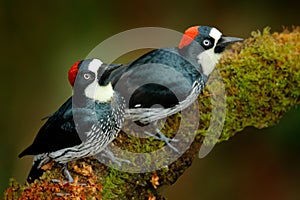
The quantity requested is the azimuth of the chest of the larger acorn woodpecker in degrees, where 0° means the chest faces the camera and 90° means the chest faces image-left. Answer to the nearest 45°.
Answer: approximately 270°
